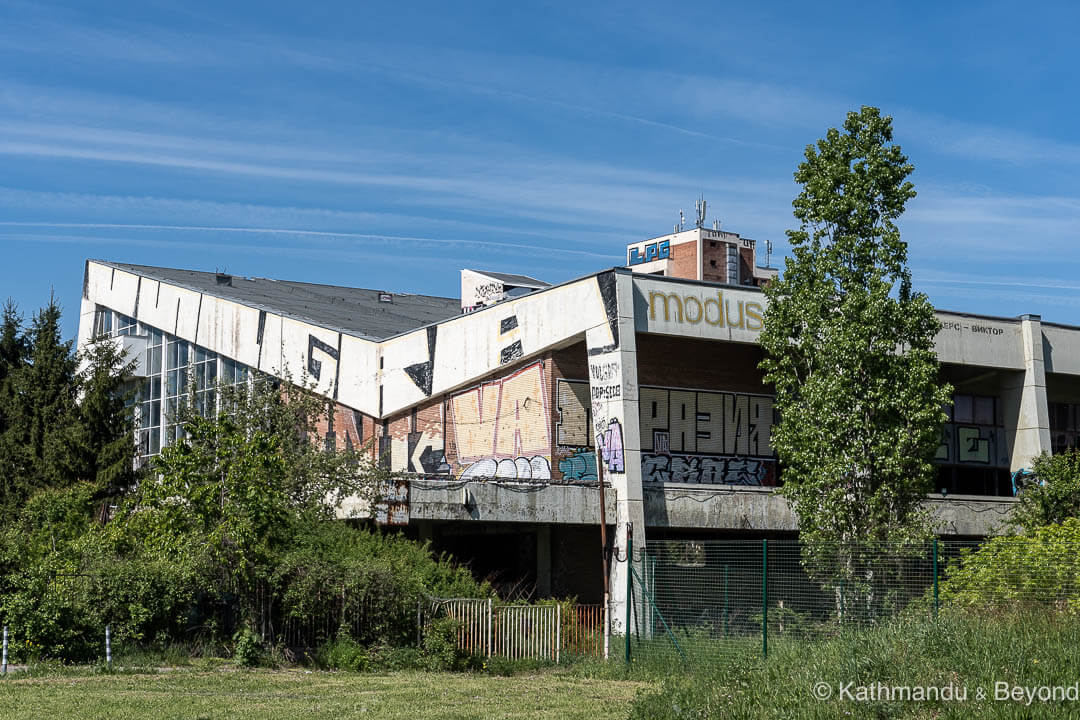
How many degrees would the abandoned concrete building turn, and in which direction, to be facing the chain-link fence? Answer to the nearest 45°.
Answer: approximately 45° to its right

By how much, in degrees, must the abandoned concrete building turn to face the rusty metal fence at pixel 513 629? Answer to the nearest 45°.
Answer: approximately 45° to its right

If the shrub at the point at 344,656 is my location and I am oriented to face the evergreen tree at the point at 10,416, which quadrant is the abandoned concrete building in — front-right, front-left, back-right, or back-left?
front-right

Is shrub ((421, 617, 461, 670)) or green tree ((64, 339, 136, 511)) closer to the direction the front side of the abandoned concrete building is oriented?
the shrub

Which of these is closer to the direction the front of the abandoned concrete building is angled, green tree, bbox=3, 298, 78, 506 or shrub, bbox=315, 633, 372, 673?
the shrub

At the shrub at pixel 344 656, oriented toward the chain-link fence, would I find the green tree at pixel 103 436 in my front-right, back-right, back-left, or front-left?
back-left

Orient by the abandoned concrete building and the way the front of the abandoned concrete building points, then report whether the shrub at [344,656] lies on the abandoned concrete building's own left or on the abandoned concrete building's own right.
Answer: on the abandoned concrete building's own right

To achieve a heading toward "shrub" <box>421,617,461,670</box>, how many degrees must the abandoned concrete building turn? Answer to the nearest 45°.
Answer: approximately 45° to its right

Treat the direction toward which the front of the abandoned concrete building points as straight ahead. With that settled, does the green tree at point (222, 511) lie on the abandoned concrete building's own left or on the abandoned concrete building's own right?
on the abandoned concrete building's own right

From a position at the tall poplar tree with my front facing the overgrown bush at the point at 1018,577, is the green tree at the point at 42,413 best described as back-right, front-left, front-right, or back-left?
back-right

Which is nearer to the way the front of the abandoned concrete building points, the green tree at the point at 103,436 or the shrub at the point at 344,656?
the shrub
